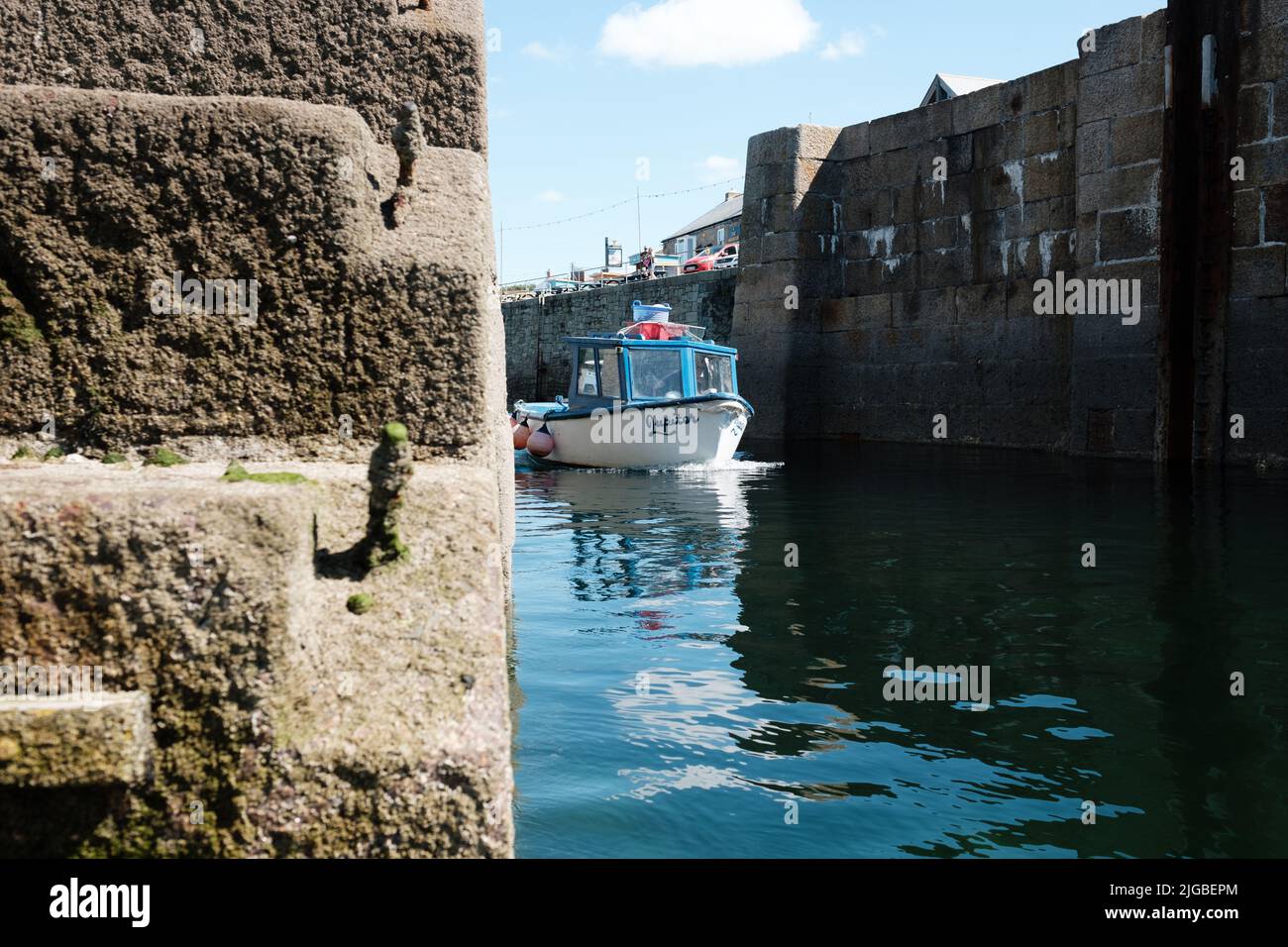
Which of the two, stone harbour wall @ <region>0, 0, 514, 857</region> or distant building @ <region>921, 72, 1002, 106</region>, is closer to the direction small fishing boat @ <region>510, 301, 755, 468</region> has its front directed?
the stone harbour wall

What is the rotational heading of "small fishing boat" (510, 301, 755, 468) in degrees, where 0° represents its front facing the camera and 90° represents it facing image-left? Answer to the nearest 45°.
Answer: approximately 315°

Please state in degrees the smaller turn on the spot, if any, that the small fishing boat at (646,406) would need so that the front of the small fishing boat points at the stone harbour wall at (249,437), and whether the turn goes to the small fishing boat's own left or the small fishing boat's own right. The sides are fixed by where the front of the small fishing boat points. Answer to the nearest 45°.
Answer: approximately 45° to the small fishing boat's own right

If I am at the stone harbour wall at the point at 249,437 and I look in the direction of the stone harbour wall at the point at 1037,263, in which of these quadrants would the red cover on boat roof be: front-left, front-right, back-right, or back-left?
front-left

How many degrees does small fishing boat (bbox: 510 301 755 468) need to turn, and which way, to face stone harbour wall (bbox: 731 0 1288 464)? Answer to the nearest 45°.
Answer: approximately 45° to its left

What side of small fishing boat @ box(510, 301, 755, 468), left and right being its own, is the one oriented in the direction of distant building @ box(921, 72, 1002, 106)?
left
